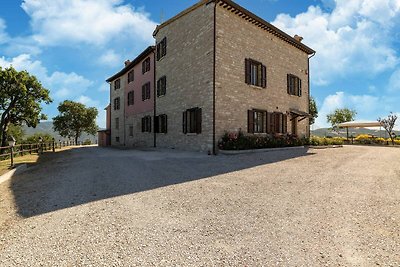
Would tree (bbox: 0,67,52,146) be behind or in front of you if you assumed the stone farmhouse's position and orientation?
behind

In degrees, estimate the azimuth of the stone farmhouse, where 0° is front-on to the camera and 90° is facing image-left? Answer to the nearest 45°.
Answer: approximately 315°

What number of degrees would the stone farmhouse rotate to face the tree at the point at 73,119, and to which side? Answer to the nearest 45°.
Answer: approximately 180°

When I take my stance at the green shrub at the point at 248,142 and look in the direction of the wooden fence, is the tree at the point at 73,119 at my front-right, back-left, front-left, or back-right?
front-right

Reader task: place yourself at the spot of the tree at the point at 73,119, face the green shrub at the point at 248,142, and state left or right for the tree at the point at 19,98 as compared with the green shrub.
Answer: right

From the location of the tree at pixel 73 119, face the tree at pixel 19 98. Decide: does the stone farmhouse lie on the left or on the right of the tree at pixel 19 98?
left
